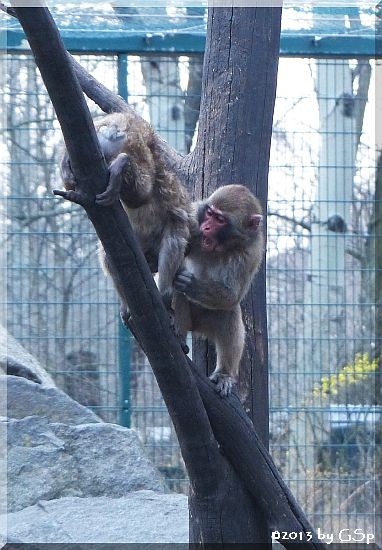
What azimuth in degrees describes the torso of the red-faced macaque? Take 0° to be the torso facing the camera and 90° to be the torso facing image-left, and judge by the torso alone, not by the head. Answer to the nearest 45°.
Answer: approximately 45°
